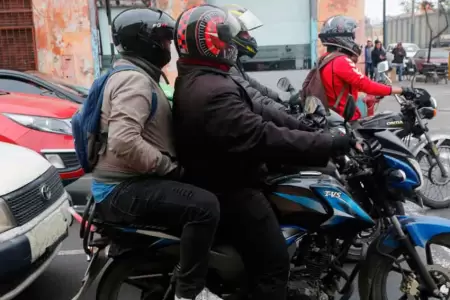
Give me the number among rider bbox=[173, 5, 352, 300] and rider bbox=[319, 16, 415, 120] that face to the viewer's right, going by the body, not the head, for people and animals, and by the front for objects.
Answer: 2

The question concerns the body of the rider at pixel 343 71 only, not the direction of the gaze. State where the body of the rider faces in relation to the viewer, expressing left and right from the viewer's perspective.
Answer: facing to the right of the viewer

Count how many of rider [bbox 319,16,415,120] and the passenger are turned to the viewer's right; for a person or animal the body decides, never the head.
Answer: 2

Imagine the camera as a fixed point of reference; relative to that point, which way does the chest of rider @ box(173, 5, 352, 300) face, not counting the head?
to the viewer's right

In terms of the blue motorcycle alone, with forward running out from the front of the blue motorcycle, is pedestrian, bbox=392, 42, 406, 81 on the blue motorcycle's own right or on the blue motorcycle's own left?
on the blue motorcycle's own left

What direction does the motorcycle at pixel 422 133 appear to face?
to the viewer's right

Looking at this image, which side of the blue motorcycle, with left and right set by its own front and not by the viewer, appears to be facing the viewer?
right

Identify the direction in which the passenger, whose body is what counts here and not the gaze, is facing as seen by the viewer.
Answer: to the viewer's right
